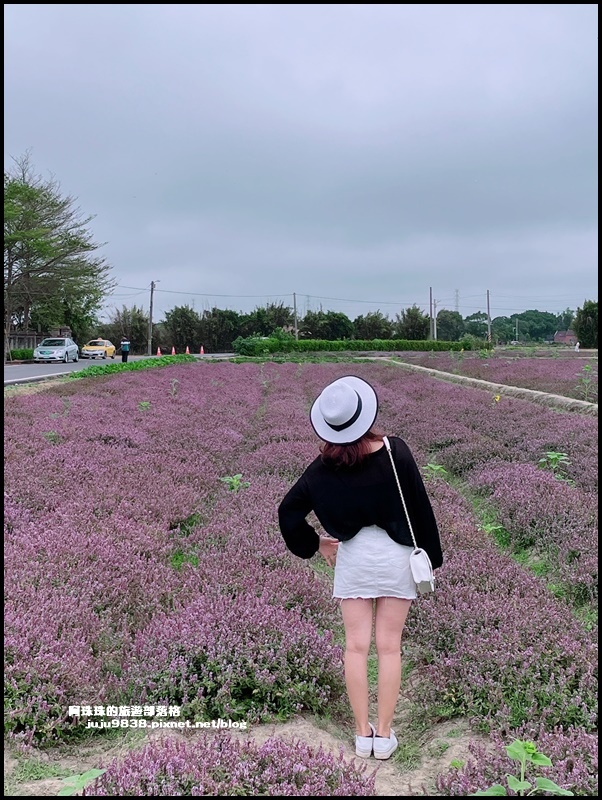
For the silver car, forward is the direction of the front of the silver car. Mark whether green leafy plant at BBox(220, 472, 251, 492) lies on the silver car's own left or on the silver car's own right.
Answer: on the silver car's own left

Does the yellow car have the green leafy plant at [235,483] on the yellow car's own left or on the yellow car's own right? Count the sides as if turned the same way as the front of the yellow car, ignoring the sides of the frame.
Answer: on the yellow car's own left

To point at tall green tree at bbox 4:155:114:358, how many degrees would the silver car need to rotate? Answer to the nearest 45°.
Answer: approximately 135° to its right

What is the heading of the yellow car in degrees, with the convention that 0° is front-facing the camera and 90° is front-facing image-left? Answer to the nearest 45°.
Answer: approximately 45°

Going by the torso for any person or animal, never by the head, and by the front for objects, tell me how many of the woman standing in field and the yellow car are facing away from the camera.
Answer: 1

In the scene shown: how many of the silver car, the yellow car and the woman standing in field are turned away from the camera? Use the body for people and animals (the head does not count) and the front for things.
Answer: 1

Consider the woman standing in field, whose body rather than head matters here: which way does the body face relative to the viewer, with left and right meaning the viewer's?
facing away from the viewer

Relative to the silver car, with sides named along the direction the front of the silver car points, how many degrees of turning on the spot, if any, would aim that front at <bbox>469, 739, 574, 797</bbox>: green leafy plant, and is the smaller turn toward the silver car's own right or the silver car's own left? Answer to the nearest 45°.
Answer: approximately 45° to the silver car's own left
